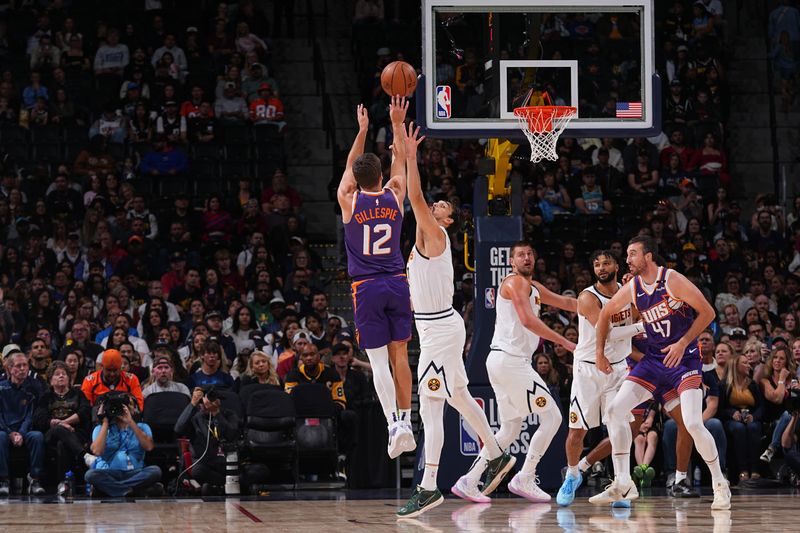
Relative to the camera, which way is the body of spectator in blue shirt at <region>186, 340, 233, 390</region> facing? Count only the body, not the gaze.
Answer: toward the camera

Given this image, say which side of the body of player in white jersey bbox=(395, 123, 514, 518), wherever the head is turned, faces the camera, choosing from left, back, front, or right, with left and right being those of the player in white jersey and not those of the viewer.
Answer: left

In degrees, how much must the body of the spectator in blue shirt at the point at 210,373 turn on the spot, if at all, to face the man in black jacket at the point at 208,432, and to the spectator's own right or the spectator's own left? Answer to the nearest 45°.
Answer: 0° — they already face them

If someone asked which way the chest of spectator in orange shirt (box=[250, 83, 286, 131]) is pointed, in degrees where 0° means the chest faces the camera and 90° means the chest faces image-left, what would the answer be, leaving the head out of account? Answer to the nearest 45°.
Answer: approximately 0°

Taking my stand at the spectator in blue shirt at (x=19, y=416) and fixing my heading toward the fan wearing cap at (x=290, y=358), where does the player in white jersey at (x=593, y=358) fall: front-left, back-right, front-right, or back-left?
front-right

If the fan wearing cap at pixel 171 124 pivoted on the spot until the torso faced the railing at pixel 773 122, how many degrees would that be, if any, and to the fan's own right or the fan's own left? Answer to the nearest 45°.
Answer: approximately 90° to the fan's own left

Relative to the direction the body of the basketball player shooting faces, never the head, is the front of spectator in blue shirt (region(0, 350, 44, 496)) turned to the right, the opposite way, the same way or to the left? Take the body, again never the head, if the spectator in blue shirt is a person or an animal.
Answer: the opposite way

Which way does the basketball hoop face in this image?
toward the camera

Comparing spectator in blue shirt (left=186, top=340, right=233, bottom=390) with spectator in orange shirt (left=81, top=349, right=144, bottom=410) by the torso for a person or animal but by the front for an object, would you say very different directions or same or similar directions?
same or similar directions

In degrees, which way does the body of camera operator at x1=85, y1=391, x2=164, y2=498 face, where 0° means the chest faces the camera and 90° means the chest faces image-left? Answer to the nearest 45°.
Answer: approximately 0°

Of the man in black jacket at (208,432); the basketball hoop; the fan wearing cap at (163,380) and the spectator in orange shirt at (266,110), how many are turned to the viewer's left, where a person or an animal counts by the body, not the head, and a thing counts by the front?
0

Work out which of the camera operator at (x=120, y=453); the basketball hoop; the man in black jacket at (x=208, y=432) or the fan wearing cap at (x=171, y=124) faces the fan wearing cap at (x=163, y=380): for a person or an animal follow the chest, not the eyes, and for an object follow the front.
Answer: the fan wearing cap at (x=171, y=124)

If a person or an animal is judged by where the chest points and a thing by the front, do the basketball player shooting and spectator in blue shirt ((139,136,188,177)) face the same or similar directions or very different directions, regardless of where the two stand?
very different directions

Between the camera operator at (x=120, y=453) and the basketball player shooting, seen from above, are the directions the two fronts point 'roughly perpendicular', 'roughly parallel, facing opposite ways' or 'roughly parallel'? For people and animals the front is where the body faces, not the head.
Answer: roughly parallel, facing opposite ways

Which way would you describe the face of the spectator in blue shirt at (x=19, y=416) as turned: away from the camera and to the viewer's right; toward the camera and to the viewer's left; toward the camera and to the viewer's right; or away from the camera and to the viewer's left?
toward the camera and to the viewer's right

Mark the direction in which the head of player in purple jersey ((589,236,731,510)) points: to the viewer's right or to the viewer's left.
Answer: to the viewer's left

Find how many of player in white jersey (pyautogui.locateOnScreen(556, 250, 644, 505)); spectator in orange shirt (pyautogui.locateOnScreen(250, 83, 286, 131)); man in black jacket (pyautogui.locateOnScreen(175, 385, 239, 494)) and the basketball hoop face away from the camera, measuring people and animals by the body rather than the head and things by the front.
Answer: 0

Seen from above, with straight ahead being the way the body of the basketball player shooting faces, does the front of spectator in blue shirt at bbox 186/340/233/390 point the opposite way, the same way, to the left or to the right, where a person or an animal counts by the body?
the opposite way

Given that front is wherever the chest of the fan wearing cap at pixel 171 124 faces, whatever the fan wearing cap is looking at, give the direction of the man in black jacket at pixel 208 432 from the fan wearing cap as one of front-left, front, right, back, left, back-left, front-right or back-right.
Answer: front
